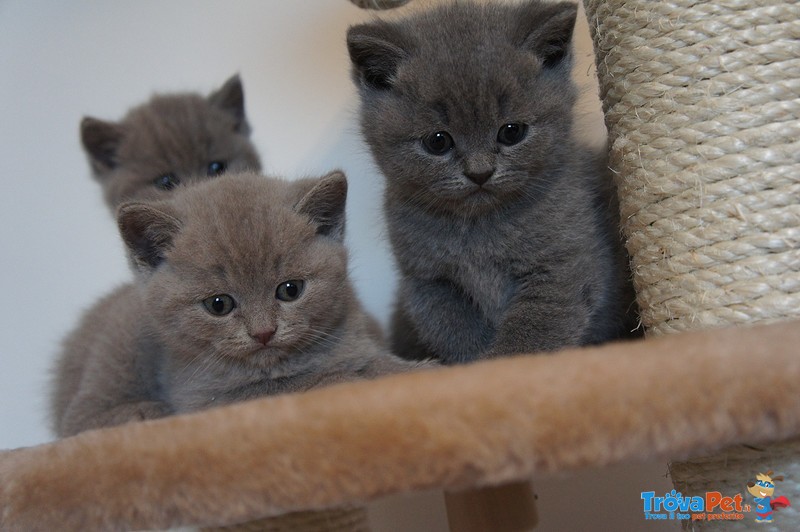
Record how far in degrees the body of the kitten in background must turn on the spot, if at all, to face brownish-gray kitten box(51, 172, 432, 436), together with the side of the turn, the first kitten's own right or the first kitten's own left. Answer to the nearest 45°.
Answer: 0° — it already faces it

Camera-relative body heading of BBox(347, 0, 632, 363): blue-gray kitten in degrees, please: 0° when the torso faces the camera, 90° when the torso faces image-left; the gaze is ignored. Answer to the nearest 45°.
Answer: approximately 0°

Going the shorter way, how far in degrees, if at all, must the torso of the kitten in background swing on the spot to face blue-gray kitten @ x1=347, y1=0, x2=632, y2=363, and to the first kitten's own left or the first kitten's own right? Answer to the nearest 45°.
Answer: approximately 45° to the first kitten's own left

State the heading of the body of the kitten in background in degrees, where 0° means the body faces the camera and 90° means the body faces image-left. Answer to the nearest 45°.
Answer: approximately 0°

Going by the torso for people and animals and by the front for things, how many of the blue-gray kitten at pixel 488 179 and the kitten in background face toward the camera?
2

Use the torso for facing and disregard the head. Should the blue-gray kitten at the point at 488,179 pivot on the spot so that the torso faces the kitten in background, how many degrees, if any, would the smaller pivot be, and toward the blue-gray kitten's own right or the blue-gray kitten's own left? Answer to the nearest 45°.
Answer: approximately 135° to the blue-gray kitten's own right

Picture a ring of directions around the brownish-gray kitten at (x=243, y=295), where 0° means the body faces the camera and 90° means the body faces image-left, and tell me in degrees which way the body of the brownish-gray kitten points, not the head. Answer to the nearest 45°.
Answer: approximately 315°
